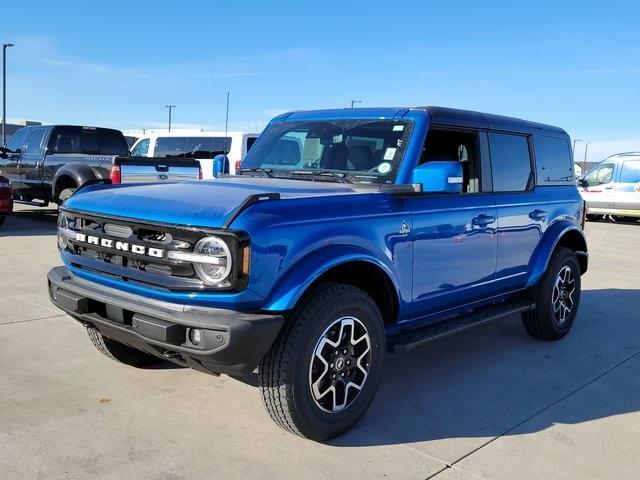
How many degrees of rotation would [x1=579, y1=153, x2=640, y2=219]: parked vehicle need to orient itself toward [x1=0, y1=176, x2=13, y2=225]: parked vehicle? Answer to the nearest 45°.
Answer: approximately 45° to its left

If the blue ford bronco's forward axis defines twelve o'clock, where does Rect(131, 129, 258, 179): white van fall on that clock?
The white van is roughly at 4 o'clock from the blue ford bronco.

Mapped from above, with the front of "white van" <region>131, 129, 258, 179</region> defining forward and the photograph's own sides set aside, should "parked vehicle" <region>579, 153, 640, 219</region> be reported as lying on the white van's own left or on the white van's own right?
on the white van's own right

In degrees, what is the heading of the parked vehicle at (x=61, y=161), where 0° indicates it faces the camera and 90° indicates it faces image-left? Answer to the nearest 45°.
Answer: approximately 135°

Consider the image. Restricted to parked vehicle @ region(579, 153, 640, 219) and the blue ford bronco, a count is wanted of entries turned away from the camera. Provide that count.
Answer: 0

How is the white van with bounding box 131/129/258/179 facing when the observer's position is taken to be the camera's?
facing away from the viewer and to the left of the viewer

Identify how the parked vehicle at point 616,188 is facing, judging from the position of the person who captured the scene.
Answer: facing to the left of the viewer
